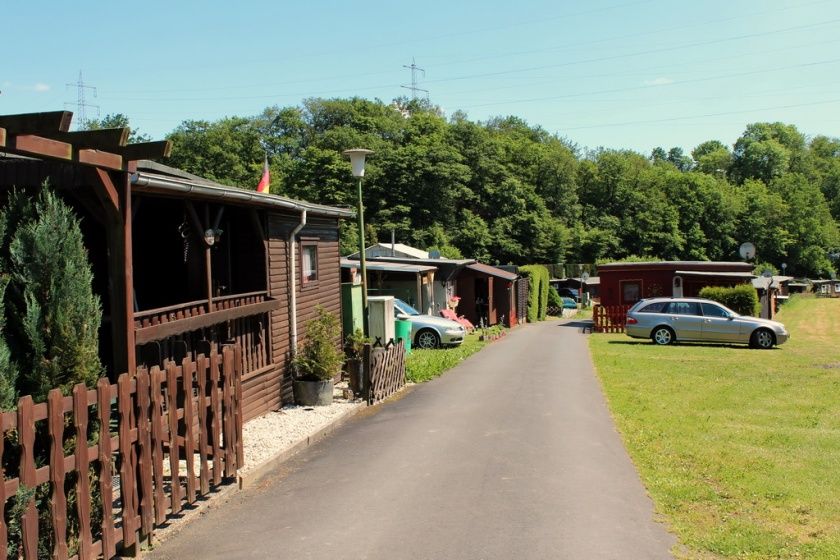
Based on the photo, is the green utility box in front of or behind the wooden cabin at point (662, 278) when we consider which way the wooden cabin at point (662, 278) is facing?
in front

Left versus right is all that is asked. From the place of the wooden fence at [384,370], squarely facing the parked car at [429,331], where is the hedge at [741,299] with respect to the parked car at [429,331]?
right

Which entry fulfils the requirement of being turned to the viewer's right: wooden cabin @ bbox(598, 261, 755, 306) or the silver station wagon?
the silver station wagon

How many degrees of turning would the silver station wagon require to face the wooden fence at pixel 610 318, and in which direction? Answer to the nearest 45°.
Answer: approximately 135° to its left

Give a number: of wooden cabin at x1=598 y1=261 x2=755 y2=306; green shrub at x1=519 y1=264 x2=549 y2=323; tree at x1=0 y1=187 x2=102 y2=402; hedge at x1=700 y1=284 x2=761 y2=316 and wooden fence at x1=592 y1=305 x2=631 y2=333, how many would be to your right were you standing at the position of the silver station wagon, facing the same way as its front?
1

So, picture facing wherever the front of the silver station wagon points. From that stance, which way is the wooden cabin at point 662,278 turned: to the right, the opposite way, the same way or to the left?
to the right

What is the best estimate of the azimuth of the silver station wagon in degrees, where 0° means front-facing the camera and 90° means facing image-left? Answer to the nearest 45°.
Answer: approximately 270°

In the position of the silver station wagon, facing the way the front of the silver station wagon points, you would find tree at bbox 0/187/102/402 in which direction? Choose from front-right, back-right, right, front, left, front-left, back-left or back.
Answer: right

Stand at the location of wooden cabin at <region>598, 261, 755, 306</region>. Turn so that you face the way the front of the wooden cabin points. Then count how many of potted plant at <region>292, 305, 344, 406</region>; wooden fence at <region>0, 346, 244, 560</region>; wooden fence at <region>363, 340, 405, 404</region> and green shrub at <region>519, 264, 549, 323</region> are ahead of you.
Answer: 3

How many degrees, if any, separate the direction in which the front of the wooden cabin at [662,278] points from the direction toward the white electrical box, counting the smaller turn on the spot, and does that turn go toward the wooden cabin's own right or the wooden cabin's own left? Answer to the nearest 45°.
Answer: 0° — it already faces it

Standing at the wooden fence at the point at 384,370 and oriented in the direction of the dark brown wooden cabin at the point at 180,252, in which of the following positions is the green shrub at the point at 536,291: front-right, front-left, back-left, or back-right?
back-right

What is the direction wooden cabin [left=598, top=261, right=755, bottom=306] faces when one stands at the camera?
facing the viewer

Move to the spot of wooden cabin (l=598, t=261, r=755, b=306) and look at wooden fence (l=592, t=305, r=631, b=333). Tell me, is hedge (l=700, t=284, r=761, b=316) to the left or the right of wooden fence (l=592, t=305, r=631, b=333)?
left

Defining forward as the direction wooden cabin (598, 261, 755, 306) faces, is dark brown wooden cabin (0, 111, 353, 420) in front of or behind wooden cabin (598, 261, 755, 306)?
in front

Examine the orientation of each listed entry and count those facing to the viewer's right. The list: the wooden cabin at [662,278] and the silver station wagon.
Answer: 1

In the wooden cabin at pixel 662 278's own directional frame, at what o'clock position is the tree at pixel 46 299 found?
The tree is roughly at 12 o'clock from the wooden cabin.
